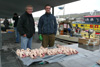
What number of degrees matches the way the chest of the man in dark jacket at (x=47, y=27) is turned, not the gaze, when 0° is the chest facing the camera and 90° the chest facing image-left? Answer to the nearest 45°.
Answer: approximately 0°

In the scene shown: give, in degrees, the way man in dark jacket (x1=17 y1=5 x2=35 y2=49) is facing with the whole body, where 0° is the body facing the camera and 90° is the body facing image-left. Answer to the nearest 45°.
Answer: approximately 315°
